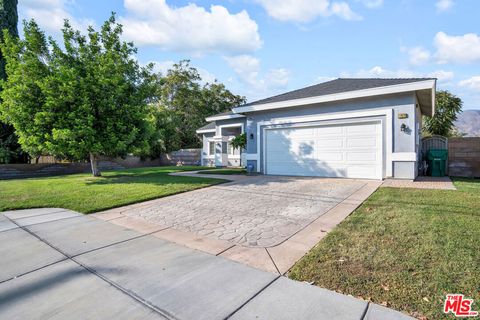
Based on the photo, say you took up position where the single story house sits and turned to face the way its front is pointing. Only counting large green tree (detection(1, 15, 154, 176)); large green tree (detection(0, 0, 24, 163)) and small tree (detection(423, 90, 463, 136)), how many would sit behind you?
1

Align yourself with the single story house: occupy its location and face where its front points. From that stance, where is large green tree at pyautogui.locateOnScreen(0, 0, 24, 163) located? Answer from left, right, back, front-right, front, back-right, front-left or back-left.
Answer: front-right

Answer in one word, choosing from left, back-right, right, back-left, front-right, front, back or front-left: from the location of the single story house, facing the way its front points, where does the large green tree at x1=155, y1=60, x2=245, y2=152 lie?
right

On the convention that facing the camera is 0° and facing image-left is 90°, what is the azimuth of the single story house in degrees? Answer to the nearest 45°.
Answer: approximately 45°

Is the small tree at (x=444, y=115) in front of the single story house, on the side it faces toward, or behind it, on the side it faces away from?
behind

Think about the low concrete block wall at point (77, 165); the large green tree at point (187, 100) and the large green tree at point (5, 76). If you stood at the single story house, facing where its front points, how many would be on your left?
0

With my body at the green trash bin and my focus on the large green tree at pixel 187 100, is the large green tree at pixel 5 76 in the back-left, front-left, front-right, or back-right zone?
front-left

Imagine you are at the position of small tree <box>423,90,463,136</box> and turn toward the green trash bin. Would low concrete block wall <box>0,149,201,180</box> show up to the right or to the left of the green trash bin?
right

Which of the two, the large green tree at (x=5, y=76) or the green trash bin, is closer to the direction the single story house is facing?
the large green tree

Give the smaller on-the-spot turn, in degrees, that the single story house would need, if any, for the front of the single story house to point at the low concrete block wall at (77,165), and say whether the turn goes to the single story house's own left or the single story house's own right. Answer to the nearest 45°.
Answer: approximately 45° to the single story house's own right

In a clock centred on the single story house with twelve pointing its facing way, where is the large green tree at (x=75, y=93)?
The large green tree is roughly at 1 o'clock from the single story house.
